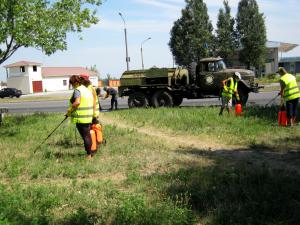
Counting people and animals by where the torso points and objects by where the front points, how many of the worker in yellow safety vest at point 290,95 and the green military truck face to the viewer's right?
1

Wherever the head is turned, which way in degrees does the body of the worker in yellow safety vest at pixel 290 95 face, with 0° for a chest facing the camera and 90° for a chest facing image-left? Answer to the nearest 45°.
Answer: approximately 135°

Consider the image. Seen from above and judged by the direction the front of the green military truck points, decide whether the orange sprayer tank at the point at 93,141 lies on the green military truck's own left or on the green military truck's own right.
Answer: on the green military truck's own right

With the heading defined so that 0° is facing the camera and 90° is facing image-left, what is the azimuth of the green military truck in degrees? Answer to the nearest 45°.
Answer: approximately 270°

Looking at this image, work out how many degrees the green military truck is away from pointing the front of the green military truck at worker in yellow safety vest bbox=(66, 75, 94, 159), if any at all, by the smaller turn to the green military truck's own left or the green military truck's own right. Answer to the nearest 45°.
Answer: approximately 90° to the green military truck's own right

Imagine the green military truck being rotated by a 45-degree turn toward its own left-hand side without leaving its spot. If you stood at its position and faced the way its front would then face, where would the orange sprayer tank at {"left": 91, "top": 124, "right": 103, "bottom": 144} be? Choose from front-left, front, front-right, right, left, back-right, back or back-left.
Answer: back-right
